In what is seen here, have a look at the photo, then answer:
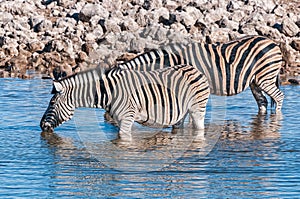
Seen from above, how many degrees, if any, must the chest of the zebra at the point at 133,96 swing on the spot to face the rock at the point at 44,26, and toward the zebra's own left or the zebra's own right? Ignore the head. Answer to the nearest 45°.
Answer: approximately 90° to the zebra's own right

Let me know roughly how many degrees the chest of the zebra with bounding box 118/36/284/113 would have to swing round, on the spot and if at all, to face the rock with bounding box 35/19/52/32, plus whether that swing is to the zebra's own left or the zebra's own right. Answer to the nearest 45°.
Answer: approximately 45° to the zebra's own right

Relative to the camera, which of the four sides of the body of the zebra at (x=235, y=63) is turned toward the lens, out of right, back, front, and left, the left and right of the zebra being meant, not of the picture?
left

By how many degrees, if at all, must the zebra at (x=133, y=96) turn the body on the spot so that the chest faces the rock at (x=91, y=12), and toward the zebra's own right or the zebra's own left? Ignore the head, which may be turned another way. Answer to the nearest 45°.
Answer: approximately 90° to the zebra's own right

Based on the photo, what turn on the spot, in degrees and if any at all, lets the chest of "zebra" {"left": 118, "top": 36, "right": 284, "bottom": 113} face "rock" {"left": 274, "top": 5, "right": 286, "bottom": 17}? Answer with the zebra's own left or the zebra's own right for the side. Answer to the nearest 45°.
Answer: approximately 90° to the zebra's own right

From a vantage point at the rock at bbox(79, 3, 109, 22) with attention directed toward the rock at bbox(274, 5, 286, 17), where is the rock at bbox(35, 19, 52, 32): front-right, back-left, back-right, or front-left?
back-right

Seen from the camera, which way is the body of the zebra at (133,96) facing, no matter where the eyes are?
to the viewer's left

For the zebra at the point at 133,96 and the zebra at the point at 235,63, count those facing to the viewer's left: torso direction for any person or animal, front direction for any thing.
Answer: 2
